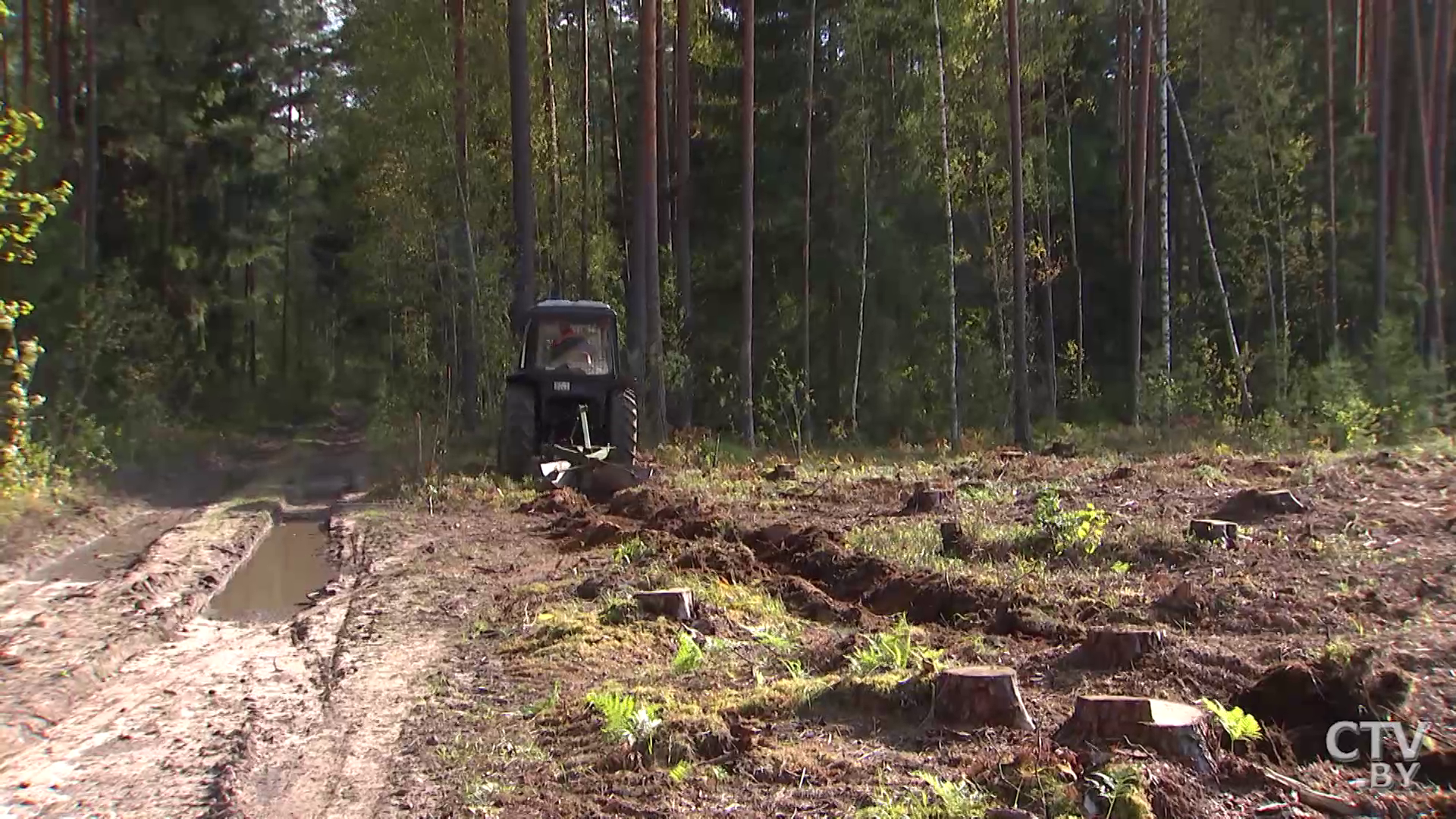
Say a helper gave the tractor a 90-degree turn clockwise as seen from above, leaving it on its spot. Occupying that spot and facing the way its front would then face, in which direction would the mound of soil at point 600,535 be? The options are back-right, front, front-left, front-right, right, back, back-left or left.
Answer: right

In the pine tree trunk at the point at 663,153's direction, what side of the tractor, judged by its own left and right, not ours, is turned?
front

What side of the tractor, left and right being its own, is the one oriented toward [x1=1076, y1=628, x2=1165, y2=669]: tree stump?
back

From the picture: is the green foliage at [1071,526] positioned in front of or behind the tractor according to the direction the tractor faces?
behind

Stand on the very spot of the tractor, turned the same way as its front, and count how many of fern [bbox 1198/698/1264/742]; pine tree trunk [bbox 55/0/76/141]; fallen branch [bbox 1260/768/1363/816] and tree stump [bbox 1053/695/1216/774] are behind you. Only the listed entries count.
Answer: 3

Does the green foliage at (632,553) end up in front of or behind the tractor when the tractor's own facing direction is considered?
behind

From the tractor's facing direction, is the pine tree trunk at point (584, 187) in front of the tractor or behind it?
in front

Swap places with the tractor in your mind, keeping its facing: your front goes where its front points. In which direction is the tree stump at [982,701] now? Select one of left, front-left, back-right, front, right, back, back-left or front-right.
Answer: back

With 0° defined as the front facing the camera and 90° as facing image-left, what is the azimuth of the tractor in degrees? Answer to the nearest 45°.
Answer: approximately 180°

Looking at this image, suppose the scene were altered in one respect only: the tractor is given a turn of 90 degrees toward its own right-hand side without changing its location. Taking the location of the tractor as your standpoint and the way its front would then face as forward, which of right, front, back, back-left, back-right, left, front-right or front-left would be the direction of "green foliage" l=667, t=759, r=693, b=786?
right

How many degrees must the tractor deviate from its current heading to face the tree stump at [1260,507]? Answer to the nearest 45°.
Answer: approximately 135° to its right

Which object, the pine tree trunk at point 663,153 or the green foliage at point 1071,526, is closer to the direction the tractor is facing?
the pine tree trunk

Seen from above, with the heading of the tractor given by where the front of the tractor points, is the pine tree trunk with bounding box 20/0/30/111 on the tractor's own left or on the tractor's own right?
on the tractor's own left

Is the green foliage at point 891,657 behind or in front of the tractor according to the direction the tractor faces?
behind

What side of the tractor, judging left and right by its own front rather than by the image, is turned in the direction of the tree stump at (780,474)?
right

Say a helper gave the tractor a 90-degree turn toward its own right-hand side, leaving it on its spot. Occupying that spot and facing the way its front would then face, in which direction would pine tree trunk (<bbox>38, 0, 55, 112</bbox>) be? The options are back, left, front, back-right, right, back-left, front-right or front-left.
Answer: back-left

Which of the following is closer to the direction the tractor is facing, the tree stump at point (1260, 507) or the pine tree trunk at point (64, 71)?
the pine tree trunk

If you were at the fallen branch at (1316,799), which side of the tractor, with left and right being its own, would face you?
back
